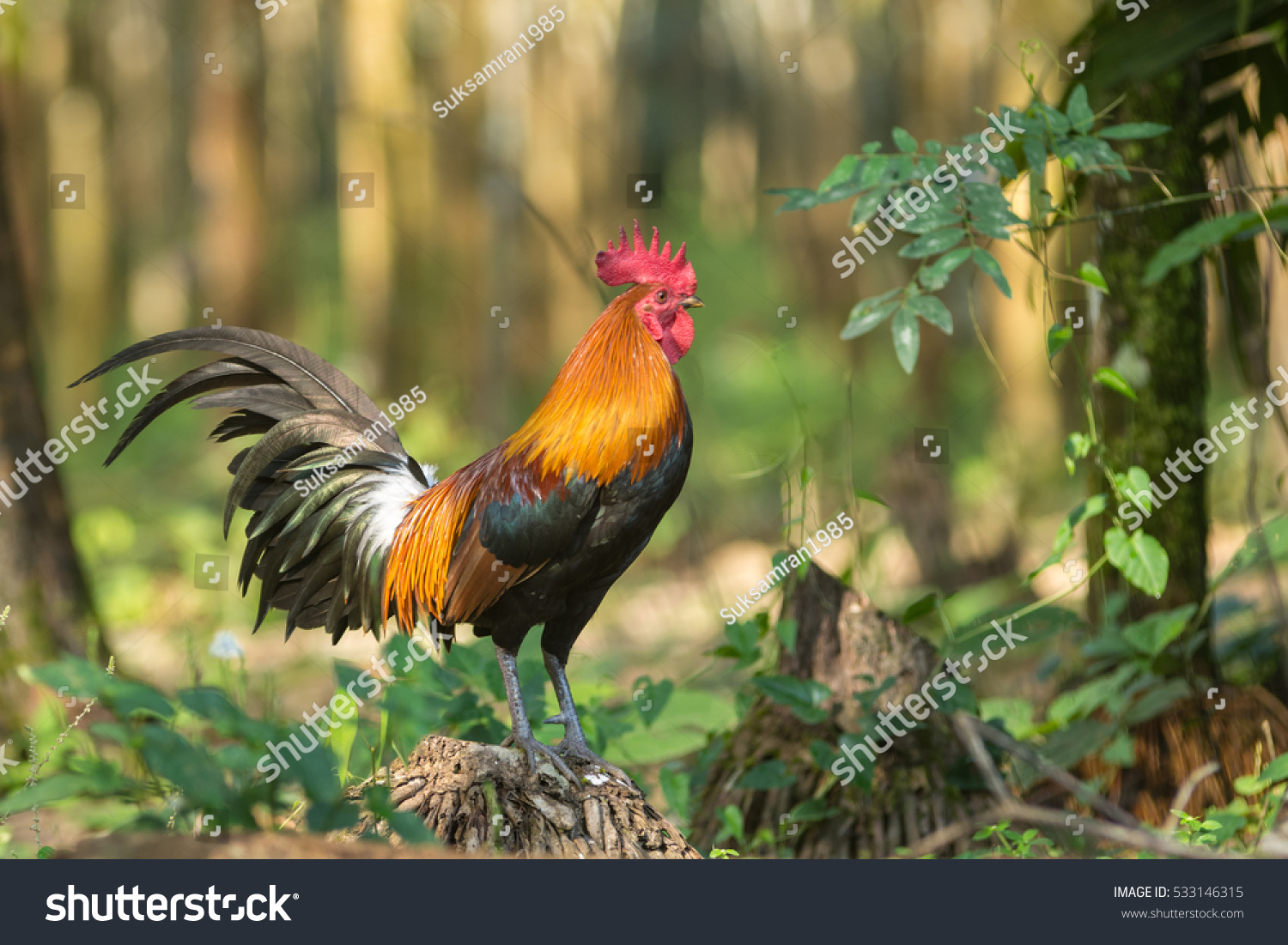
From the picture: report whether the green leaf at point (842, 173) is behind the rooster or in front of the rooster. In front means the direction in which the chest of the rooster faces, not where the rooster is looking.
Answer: in front

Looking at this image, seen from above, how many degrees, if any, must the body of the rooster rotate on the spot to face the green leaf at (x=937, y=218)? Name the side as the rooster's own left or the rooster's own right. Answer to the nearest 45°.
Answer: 0° — it already faces it

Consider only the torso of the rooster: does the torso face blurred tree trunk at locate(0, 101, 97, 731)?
no

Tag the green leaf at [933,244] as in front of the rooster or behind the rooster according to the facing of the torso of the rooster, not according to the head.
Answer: in front

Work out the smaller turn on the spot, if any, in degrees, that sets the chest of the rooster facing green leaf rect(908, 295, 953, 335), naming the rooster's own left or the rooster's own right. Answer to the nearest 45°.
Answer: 0° — it already faces it

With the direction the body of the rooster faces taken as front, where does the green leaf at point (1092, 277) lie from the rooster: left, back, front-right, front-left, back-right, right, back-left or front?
front

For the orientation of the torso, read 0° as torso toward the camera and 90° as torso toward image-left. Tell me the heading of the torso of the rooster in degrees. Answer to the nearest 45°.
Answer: approximately 270°

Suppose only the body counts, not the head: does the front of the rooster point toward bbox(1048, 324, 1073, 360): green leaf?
yes

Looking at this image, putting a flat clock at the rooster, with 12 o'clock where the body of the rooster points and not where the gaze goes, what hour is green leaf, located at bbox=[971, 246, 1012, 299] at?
The green leaf is roughly at 1 o'clock from the rooster.

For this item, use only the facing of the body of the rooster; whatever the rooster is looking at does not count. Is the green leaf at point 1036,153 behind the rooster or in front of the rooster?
in front
